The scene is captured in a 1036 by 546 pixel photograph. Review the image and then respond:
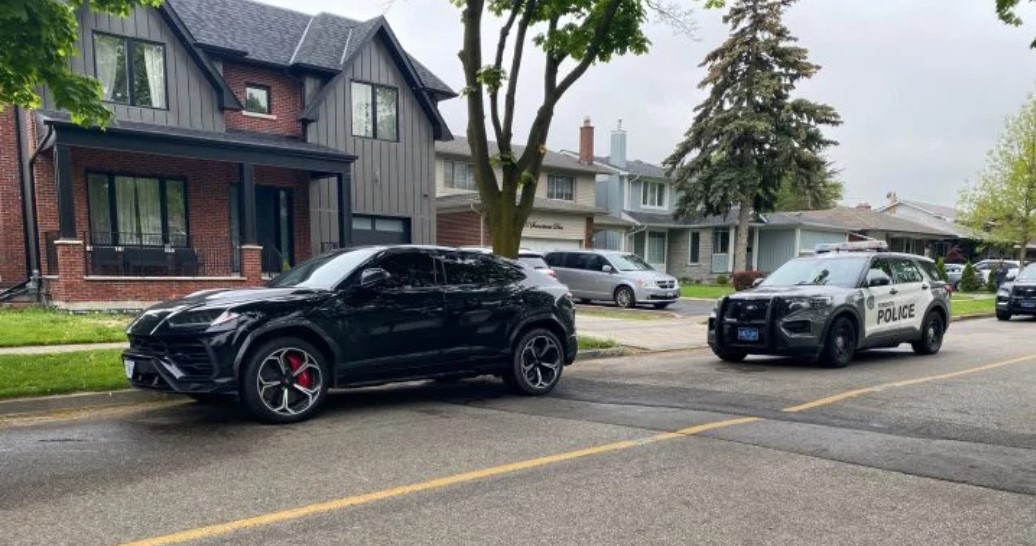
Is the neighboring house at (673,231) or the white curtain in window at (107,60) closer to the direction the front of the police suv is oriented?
the white curtain in window

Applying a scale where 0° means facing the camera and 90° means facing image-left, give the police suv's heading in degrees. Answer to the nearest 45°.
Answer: approximately 45°

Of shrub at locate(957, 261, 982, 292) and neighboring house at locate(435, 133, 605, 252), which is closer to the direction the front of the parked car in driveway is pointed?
the shrub

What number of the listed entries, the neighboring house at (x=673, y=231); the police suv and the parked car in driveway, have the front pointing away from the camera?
0

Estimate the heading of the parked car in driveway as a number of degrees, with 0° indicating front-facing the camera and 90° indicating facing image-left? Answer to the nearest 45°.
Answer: approximately 315°

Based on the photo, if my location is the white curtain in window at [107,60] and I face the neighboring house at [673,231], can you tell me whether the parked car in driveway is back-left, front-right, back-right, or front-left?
front-right

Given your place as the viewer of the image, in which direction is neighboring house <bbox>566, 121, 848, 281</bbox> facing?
facing the viewer and to the right of the viewer

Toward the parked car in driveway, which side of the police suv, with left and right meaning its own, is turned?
right

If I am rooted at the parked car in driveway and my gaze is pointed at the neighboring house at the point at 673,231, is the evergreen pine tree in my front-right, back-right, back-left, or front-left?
front-right

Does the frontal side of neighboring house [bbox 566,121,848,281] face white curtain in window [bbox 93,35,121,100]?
no

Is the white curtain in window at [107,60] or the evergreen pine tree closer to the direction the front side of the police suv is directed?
the white curtain in window

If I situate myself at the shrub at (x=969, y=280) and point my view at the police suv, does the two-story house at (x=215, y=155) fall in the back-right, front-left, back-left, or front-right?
front-right

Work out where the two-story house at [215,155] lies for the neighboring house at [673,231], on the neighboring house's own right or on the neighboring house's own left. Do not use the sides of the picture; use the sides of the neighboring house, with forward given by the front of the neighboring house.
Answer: on the neighboring house's own right

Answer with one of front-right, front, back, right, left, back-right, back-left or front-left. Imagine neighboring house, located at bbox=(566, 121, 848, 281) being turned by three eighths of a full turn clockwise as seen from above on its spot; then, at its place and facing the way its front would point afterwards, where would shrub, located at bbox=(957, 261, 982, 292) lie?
back

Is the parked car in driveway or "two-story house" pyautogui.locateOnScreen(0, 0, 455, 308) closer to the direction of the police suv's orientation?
the two-story house
